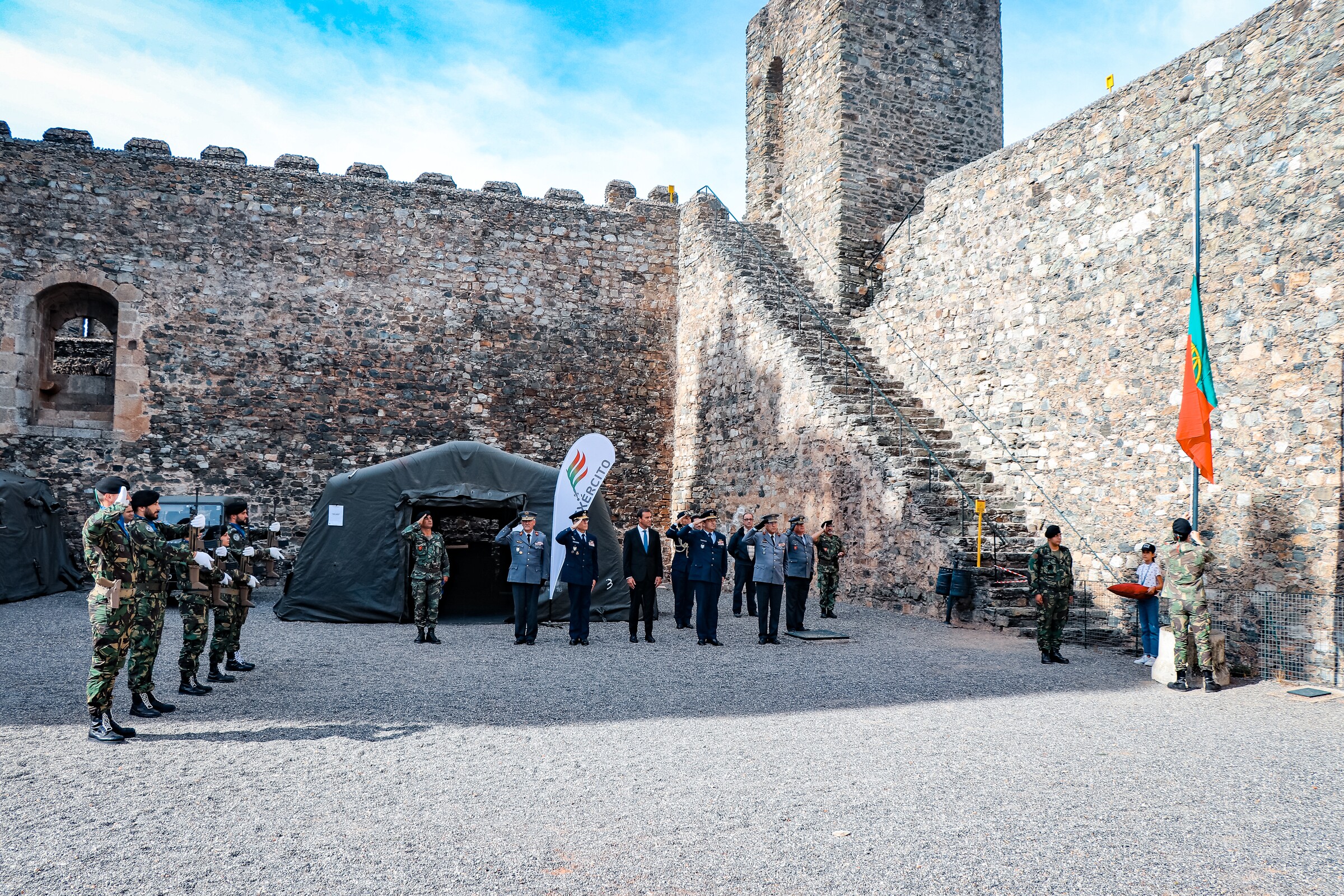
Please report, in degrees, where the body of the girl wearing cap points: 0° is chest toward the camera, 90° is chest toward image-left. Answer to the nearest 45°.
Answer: approximately 45°

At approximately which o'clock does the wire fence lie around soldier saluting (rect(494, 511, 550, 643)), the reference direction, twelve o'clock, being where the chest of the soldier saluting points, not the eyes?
The wire fence is roughly at 10 o'clock from the soldier saluting.

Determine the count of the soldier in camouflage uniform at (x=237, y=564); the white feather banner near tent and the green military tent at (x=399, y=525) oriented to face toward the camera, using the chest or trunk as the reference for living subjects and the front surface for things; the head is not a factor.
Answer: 2

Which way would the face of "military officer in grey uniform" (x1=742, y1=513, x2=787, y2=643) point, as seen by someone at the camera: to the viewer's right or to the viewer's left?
to the viewer's right

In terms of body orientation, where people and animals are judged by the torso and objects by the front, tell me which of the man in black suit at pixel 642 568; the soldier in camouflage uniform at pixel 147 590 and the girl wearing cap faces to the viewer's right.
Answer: the soldier in camouflage uniform

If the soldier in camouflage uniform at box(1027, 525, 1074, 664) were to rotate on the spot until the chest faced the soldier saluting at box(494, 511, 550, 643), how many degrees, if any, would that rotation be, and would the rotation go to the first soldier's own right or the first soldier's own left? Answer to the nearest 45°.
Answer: approximately 135° to the first soldier's own right

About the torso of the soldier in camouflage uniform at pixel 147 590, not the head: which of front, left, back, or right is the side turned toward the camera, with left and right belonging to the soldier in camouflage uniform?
right

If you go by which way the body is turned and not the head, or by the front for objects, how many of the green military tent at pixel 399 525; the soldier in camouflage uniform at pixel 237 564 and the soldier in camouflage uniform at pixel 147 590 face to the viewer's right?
2

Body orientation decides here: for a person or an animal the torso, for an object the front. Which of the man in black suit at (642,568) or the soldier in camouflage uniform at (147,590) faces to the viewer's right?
the soldier in camouflage uniform

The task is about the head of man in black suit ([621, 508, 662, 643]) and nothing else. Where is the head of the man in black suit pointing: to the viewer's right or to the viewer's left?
to the viewer's right

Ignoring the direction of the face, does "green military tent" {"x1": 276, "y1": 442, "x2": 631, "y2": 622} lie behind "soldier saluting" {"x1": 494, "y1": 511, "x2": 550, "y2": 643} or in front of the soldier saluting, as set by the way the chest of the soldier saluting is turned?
behind
